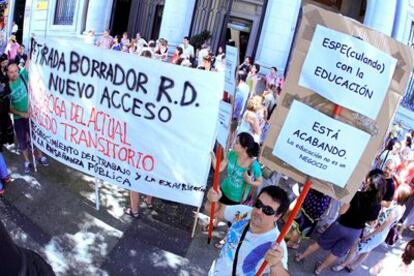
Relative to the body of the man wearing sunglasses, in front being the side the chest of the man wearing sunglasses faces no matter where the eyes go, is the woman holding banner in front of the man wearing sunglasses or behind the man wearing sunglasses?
behind

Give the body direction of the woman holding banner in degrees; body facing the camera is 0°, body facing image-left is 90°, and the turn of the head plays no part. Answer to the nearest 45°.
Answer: approximately 45°

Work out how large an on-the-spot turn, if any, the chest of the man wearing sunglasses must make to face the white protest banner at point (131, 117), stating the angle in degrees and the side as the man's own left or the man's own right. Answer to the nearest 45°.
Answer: approximately 135° to the man's own right

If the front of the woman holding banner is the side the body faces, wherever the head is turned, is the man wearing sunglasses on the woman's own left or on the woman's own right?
on the woman's own left

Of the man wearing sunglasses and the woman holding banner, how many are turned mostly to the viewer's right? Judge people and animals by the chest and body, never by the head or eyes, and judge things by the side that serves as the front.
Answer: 0

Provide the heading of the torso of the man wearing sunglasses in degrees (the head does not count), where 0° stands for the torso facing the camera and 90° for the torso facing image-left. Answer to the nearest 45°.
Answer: approximately 0°
